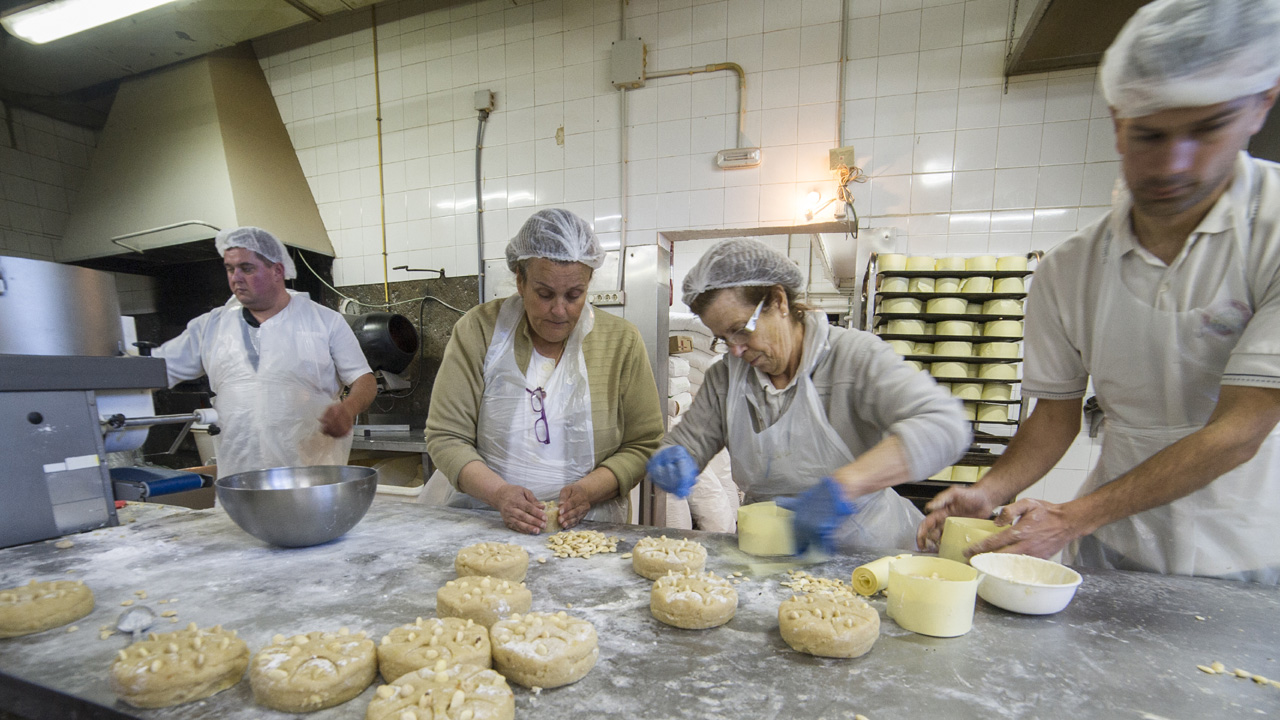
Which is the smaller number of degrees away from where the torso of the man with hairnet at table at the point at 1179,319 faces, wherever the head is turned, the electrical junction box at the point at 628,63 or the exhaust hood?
the exhaust hood

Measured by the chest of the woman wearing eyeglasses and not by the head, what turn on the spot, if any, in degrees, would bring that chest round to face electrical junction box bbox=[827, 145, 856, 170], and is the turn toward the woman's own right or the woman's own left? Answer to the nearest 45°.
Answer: approximately 135° to the woman's own right

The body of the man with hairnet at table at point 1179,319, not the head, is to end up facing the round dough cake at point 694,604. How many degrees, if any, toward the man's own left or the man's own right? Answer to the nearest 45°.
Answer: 0° — they already face it

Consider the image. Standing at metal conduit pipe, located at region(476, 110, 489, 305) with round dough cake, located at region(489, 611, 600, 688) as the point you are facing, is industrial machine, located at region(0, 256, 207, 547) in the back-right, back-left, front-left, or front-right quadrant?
front-right

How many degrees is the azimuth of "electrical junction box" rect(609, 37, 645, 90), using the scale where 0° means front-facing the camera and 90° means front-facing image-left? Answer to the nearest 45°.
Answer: approximately 0°

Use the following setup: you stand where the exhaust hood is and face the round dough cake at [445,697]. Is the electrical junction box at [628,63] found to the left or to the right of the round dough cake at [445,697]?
left

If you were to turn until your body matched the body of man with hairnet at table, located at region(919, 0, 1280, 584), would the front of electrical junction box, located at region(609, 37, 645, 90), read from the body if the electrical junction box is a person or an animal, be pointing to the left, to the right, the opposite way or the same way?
to the left

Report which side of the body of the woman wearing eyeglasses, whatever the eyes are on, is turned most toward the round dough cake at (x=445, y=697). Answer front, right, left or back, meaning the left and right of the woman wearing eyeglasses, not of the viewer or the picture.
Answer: front

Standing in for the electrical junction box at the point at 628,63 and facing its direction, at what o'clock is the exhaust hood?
The exhaust hood is roughly at 3 o'clock from the electrical junction box.

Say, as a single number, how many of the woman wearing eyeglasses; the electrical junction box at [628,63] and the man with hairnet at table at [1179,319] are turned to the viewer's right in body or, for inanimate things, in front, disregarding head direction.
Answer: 0

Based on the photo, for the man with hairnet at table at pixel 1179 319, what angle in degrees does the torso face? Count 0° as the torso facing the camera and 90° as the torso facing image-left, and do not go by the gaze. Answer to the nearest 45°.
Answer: approximately 45°

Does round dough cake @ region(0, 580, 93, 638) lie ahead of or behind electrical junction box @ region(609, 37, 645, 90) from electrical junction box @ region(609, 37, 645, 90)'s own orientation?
ahead

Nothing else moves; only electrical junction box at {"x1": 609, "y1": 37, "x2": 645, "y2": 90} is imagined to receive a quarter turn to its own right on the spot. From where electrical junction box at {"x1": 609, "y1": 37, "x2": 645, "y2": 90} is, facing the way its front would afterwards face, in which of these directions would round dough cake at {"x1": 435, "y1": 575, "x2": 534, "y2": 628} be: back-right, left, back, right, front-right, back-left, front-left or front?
left

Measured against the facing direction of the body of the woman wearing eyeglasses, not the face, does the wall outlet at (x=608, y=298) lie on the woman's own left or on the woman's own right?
on the woman's own right

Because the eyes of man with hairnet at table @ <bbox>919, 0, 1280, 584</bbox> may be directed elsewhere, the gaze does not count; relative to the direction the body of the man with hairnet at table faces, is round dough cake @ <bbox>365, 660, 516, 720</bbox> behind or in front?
in front

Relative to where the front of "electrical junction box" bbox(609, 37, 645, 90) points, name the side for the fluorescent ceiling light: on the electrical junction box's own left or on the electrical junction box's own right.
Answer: on the electrical junction box's own right
